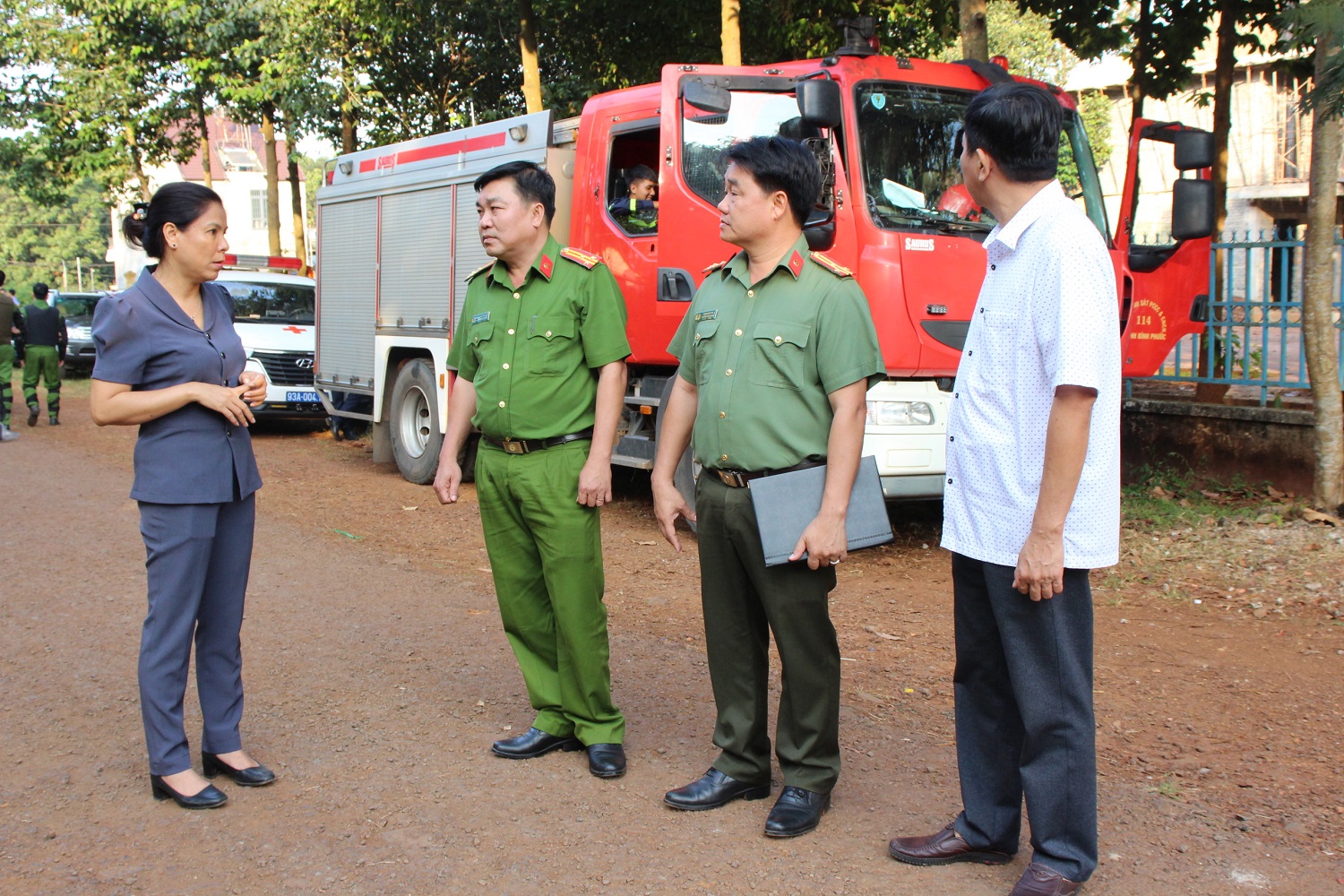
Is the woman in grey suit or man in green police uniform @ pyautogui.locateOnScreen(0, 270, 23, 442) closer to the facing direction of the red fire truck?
the woman in grey suit

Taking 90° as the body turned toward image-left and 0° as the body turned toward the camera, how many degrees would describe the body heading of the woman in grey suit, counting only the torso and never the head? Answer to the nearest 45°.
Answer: approximately 315°

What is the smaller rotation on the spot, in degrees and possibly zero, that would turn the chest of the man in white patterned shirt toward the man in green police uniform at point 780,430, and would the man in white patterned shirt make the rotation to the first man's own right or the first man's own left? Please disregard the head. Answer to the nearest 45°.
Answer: approximately 45° to the first man's own right

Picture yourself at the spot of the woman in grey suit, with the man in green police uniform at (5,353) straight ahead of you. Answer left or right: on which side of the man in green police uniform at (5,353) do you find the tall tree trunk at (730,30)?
right

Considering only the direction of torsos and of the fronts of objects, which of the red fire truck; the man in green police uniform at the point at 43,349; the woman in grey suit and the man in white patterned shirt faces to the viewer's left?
the man in white patterned shirt

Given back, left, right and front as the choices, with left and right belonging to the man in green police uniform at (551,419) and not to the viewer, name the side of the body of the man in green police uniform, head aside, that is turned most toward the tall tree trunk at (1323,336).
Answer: back

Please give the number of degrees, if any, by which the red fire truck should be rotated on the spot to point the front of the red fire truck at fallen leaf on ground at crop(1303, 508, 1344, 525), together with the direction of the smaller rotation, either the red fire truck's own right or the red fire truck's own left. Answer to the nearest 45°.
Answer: approximately 45° to the red fire truck's own left

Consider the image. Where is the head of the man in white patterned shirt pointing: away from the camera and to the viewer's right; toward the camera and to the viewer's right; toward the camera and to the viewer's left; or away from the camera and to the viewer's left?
away from the camera and to the viewer's left

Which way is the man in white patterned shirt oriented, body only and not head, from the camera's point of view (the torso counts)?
to the viewer's left

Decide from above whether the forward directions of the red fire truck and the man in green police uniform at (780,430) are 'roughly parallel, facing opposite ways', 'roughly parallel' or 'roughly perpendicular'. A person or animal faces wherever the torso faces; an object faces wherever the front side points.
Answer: roughly perpendicular
